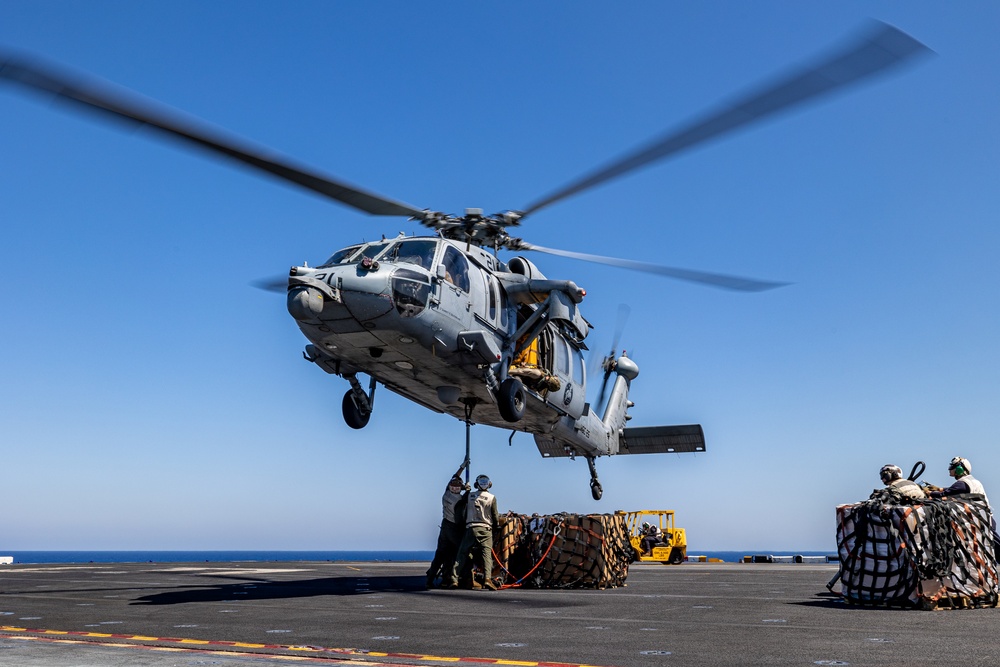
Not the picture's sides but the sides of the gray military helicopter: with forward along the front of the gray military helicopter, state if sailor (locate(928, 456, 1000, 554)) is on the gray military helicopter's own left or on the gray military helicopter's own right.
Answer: on the gray military helicopter's own left

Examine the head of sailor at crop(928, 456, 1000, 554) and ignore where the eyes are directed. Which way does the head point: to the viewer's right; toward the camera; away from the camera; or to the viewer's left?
to the viewer's left

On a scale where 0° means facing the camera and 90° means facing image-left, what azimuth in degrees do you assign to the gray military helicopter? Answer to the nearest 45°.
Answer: approximately 45°

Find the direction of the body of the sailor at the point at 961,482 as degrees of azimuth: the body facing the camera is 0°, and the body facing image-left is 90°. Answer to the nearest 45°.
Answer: approximately 90°

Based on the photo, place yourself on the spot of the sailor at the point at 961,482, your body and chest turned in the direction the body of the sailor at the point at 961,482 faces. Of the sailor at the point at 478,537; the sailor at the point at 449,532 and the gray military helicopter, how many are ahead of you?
3

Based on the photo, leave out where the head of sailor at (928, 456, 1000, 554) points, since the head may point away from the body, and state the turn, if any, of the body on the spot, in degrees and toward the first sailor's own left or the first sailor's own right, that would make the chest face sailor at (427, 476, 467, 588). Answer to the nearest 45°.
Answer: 0° — they already face them

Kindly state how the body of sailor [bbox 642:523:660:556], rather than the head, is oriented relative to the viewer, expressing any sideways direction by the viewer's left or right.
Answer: facing to the left of the viewer
